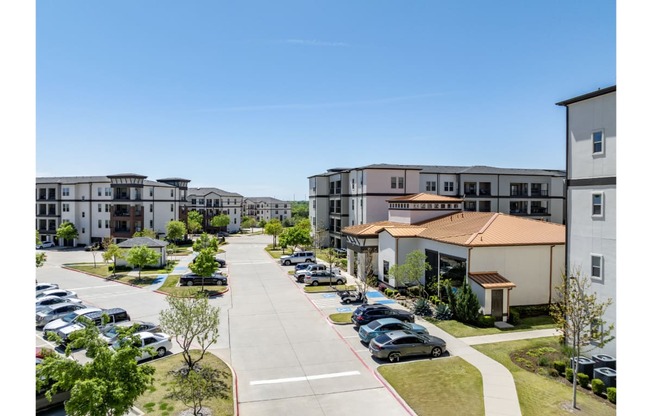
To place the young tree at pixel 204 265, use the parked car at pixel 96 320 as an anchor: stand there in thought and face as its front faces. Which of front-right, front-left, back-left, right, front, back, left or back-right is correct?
back

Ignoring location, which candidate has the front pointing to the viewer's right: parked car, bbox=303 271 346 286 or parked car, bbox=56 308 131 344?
parked car, bbox=303 271 346 286

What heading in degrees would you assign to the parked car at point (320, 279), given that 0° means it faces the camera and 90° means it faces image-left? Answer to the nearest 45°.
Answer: approximately 270°

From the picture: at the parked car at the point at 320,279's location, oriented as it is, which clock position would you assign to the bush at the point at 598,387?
The bush is roughly at 2 o'clock from the parked car.

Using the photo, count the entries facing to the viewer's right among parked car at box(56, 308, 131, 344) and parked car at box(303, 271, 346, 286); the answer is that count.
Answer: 1

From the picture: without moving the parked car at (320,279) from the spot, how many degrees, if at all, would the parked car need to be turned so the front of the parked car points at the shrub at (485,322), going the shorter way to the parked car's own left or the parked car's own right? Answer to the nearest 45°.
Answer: approximately 45° to the parked car's own right

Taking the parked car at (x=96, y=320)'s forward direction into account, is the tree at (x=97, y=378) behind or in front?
in front

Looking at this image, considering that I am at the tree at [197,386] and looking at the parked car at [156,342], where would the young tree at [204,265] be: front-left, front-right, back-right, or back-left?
front-right

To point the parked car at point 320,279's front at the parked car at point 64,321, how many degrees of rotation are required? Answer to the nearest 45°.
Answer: approximately 135° to its right

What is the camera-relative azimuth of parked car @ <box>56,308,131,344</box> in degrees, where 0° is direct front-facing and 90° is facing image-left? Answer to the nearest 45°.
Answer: approximately 45°

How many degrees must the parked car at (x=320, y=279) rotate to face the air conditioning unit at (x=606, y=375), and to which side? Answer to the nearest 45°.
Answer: approximately 45° to its right
